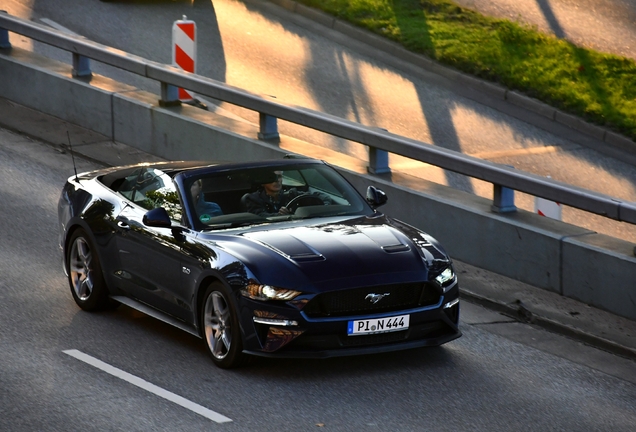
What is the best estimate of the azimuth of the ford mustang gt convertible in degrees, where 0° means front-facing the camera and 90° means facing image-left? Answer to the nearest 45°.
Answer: approximately 315°

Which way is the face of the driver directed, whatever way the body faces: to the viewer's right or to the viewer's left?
to the viewer's right

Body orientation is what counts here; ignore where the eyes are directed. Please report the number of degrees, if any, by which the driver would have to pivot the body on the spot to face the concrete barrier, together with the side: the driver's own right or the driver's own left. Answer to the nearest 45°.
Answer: approximately 90° to the driver's own left

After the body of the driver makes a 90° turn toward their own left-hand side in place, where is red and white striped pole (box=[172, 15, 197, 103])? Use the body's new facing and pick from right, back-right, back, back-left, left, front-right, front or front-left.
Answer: front-left

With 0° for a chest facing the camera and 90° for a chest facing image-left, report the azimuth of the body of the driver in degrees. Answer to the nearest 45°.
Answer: approximately 315°
